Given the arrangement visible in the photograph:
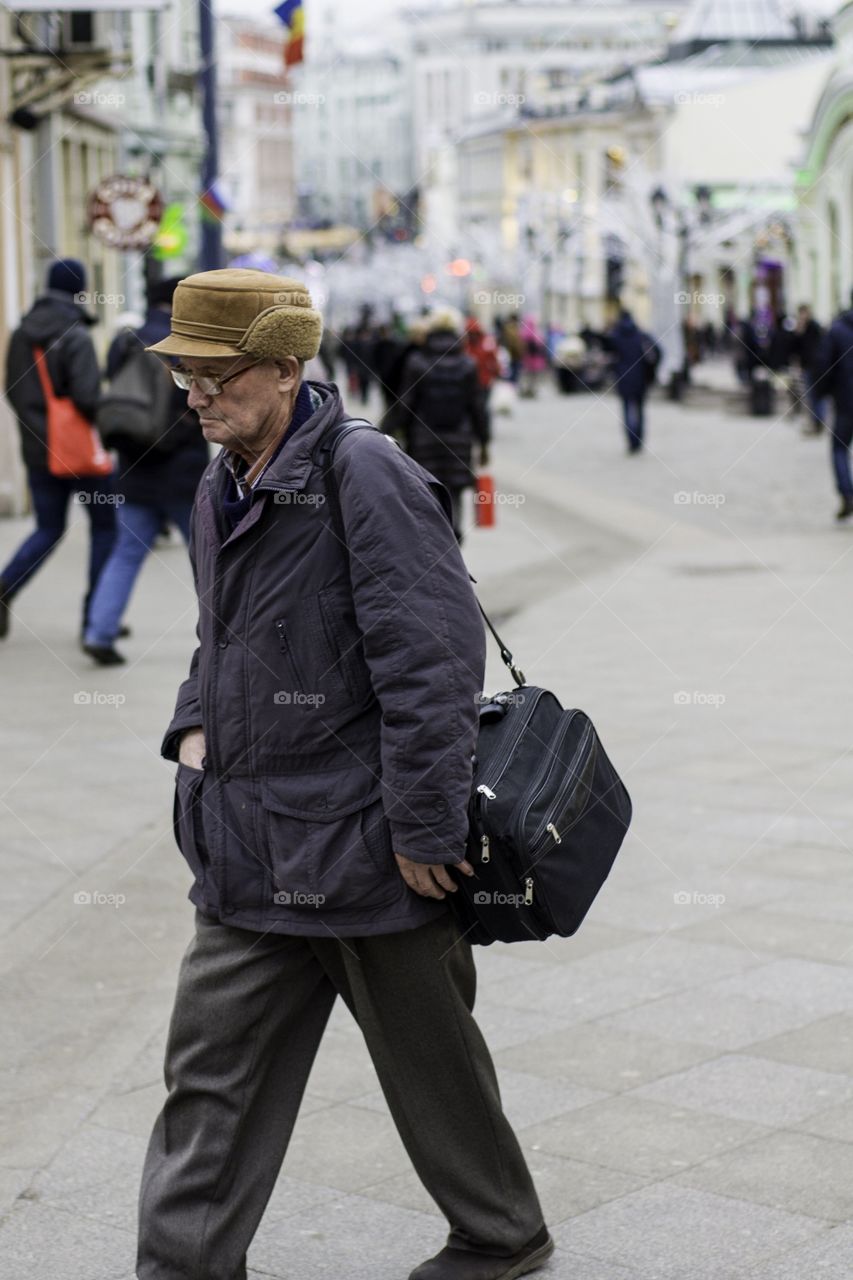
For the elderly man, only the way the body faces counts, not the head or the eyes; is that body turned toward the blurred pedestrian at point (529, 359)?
no

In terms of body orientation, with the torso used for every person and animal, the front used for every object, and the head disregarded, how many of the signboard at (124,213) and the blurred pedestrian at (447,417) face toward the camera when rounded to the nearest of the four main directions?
1

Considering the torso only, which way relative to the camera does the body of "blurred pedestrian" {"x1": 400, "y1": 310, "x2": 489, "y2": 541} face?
away from the camera

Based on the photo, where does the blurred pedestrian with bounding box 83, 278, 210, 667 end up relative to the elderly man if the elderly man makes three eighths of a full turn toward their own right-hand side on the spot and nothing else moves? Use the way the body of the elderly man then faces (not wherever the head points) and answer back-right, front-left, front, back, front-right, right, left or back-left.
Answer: front

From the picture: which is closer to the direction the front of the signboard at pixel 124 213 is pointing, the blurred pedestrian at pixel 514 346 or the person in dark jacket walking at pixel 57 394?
the person in dark jacket walking

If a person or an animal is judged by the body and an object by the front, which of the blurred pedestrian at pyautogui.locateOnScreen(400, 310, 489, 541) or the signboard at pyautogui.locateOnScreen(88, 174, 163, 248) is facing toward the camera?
the signboard

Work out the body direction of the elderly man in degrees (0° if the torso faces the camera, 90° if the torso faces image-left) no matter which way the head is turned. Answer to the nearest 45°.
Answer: approximately 45°

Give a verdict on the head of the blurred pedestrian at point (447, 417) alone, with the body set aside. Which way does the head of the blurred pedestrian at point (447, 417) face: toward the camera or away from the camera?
away from the camera

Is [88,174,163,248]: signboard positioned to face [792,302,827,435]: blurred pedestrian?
no

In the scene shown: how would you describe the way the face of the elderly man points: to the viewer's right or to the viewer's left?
to the viewer's left

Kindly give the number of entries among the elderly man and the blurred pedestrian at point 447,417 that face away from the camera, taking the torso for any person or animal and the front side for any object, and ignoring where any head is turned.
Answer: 1

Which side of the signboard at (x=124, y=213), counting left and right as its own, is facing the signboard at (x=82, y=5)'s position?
front

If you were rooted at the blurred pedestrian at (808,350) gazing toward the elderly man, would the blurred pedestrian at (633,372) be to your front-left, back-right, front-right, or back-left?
front-right

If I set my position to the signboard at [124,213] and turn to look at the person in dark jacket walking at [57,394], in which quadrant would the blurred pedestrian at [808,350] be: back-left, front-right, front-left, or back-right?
back-left

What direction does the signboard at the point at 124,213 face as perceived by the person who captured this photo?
facing the viewer

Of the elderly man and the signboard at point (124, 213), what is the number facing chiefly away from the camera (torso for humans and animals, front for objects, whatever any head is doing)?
0

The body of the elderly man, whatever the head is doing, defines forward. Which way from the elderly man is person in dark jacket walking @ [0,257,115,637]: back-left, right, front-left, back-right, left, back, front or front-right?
back-right

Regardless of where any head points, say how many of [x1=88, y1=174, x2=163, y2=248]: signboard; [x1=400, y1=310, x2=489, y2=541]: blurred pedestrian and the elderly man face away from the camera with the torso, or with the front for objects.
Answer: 1

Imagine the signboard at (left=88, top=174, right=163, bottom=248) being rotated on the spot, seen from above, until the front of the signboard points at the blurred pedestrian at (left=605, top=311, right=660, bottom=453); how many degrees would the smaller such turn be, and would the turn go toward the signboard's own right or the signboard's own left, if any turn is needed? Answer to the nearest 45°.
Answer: approximately 135° to the signboard's own left

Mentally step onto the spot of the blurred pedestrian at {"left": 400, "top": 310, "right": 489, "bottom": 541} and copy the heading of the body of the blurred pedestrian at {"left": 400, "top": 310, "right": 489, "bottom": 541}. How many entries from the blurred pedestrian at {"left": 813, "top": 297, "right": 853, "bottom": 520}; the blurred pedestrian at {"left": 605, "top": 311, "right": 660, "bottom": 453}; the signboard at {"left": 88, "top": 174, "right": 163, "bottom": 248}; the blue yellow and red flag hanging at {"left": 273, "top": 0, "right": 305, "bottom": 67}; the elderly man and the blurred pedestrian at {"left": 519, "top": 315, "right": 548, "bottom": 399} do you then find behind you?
1
